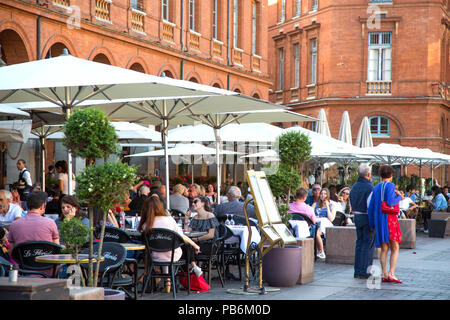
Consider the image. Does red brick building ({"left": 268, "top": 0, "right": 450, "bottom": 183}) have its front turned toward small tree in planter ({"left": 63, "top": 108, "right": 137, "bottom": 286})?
yes

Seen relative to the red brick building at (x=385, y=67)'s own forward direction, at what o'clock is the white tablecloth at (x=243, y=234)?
The white tablecloth is roughly at 12 o'clock from the red brick building.

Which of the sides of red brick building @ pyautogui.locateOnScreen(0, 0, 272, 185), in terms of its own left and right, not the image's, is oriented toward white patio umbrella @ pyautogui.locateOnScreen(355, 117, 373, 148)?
left

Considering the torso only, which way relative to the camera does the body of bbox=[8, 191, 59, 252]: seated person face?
away from the camera

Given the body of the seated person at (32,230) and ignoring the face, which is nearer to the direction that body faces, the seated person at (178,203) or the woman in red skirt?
the seated person

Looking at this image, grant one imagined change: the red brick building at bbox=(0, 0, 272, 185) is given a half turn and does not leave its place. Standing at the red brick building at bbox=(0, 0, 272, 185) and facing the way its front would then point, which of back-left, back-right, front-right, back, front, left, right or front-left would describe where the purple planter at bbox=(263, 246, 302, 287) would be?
back-left

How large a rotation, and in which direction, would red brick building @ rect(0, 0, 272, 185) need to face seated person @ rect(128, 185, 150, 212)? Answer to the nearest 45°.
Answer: approximately 45° to its right

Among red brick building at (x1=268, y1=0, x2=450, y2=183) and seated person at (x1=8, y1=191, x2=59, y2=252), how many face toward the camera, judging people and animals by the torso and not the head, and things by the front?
1

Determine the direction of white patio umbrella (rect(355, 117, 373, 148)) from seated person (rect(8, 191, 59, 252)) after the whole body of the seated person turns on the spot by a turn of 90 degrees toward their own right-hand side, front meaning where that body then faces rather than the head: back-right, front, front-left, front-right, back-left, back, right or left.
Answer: front-left
